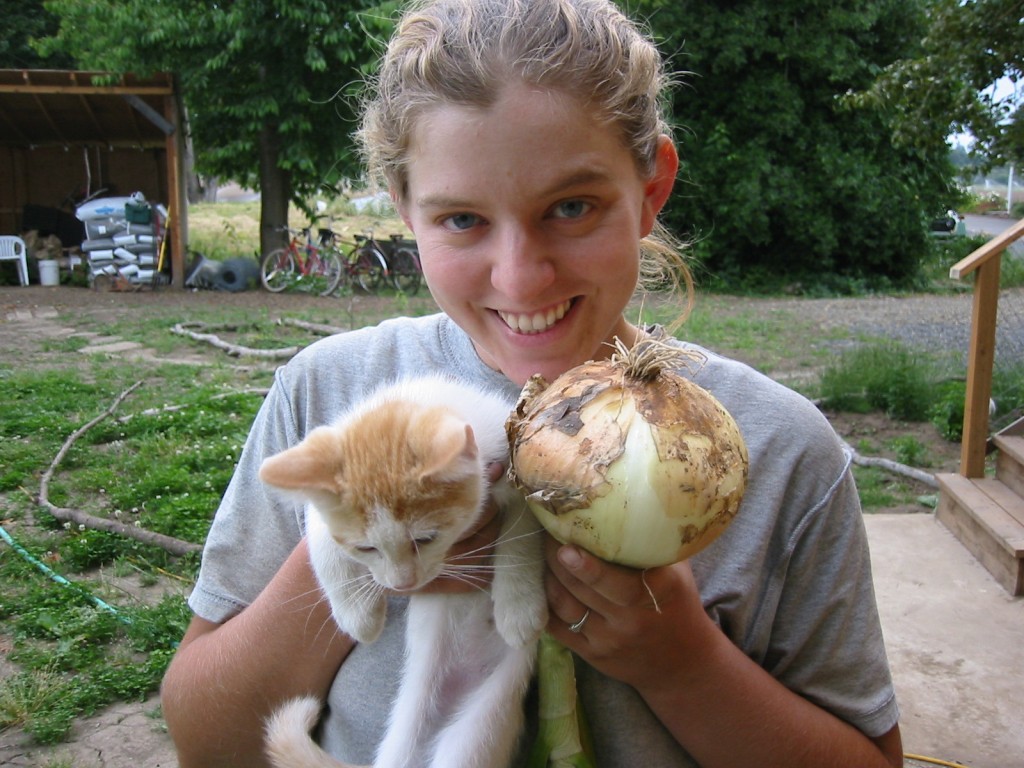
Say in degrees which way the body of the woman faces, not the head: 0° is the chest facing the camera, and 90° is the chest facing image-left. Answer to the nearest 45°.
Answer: approximately 0°

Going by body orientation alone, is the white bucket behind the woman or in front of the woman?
behind

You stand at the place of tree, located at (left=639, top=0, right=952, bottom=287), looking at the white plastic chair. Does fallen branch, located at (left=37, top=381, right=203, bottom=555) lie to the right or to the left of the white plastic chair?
left

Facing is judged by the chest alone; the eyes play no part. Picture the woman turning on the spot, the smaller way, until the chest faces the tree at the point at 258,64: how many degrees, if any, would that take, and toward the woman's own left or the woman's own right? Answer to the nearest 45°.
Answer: approximately 180°

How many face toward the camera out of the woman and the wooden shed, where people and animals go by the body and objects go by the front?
2

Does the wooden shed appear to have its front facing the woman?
yes

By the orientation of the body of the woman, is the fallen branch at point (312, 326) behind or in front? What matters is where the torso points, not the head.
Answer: behind

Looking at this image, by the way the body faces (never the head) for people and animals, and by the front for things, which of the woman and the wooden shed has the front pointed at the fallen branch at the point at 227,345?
the wooden shed

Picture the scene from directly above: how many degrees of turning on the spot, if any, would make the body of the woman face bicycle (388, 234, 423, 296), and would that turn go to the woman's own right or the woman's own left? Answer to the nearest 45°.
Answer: approximately 180°
